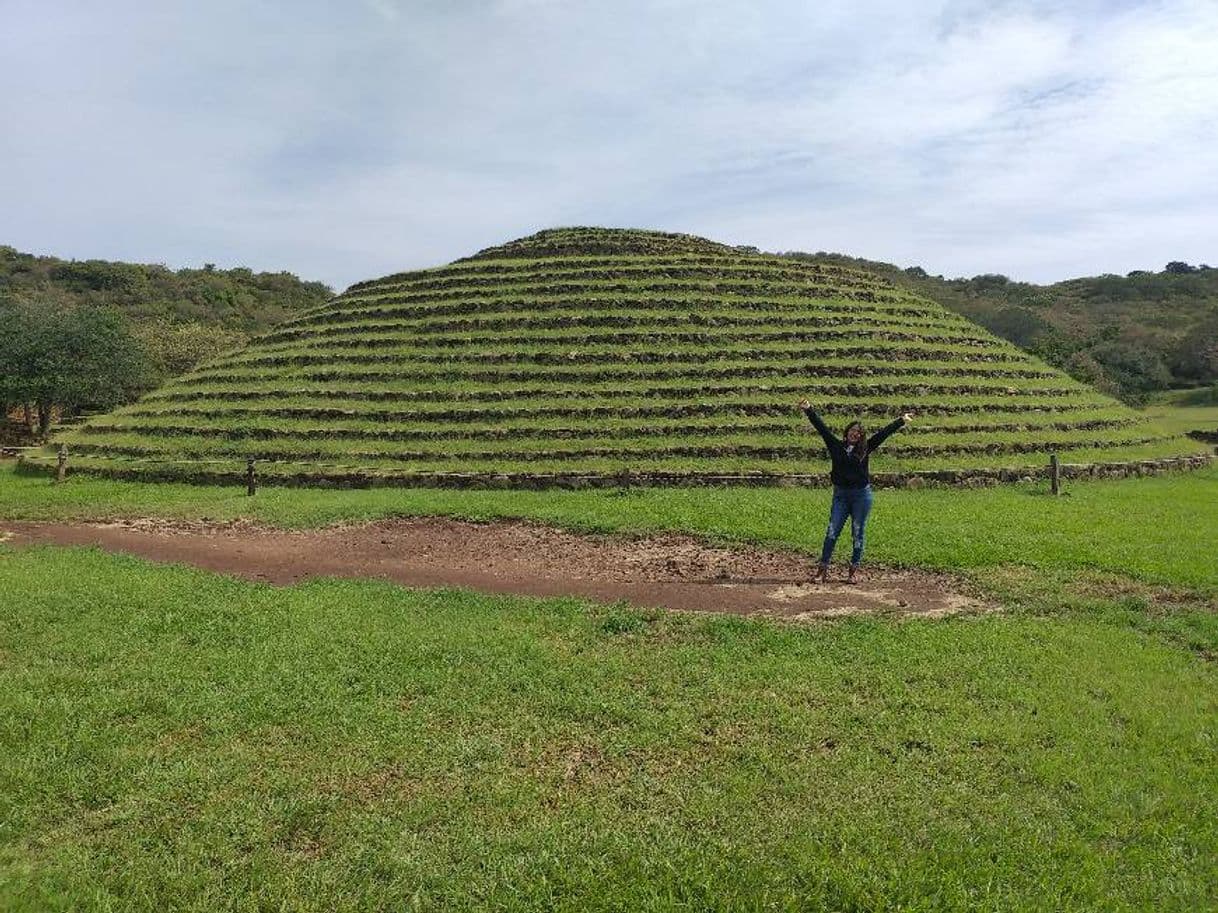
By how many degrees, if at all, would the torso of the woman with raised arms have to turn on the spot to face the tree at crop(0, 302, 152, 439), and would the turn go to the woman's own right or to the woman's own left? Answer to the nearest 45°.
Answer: approximately 135° to the woman's own right

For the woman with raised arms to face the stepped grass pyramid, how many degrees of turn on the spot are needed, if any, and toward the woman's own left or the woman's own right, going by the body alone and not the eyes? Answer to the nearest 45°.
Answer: approximately 135° to the woman's own right

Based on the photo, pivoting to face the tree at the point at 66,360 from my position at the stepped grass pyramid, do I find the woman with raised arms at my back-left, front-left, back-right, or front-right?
back-left

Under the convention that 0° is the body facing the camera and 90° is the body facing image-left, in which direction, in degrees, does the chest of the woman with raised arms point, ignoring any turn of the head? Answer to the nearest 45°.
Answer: approximately 0°
